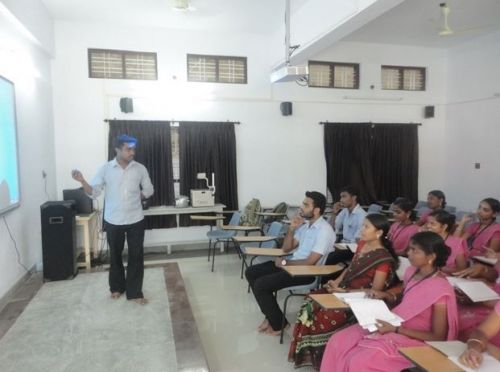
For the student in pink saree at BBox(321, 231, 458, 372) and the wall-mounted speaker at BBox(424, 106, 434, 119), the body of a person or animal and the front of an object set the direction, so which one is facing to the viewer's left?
the student in pink saree

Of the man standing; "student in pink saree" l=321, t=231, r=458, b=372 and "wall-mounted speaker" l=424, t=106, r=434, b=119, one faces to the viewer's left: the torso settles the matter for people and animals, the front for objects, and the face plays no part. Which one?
the student in pink saree

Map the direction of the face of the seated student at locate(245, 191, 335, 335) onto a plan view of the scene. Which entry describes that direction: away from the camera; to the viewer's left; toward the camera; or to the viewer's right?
to the viewer's left

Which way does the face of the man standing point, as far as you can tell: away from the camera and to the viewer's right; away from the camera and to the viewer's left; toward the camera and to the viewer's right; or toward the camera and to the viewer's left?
toward the camera and to the viewer's right

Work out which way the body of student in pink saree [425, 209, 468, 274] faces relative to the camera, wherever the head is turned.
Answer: to the viewer's left

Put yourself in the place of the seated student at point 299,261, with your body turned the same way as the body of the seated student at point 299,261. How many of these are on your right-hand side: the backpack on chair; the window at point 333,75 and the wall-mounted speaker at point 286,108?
3

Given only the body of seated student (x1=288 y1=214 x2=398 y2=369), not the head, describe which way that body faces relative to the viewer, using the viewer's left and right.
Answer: facing to the left of the viewer

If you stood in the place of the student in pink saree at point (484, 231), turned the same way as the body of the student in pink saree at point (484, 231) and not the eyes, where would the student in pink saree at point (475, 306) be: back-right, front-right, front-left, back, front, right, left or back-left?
front-left

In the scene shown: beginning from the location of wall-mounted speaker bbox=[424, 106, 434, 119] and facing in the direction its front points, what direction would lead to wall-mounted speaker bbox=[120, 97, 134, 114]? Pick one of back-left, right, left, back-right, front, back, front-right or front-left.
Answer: front-right

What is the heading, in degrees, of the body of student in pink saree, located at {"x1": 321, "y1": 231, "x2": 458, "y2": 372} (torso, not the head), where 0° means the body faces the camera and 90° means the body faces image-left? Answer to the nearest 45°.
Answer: approximately 90°

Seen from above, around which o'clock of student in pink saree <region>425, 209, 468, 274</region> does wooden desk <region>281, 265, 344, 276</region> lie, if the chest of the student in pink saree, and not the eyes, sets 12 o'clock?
The wooden desk is roughly at 11 o'clock from the student in pink saree.

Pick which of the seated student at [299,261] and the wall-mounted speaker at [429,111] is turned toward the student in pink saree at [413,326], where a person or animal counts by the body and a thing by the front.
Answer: the wall-mounted speaker

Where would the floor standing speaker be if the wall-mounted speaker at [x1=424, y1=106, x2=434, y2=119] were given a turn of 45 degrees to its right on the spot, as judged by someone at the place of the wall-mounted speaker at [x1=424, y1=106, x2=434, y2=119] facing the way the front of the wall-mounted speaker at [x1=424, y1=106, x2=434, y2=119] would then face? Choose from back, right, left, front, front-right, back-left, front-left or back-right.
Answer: front

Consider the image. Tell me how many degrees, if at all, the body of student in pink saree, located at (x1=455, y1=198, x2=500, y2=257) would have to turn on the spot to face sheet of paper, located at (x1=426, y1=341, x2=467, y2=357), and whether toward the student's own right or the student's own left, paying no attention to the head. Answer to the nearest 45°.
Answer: approximately 45° to the student's own left

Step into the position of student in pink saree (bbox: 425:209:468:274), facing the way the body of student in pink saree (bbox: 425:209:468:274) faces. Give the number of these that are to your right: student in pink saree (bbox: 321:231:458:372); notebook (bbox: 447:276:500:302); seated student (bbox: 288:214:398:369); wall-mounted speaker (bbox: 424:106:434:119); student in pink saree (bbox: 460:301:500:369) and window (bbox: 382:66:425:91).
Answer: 2
